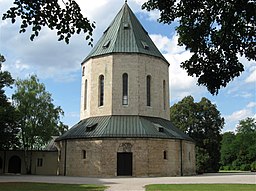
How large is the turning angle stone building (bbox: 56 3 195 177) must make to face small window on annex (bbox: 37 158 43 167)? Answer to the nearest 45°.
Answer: approximately 135° to its right

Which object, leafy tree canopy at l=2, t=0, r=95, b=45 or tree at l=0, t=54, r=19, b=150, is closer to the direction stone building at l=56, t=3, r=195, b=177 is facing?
the leafy tree canopy

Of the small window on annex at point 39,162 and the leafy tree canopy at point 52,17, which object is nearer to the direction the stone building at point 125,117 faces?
the leafy tree canopy

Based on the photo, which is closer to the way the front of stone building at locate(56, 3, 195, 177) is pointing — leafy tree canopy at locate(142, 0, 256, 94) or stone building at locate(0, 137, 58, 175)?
the leafy tree canopy

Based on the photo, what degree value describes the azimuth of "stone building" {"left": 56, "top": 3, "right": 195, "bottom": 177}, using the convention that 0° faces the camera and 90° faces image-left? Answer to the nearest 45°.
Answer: approximately 0°

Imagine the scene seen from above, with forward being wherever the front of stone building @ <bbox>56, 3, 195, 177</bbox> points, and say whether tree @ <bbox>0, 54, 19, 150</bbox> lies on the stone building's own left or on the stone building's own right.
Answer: on the stone building's own right
